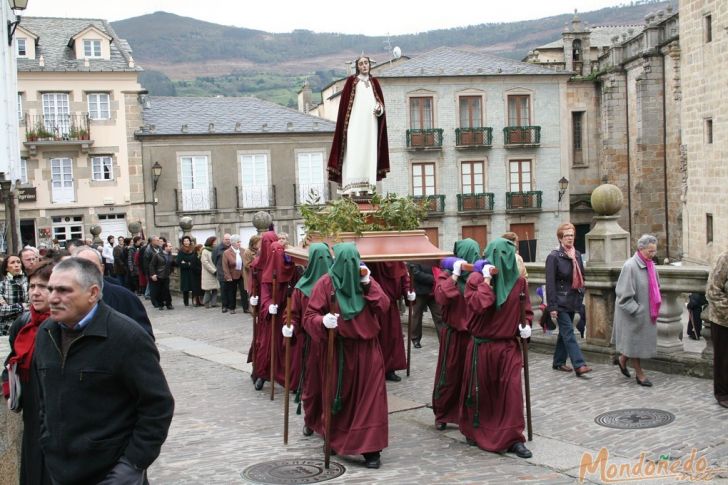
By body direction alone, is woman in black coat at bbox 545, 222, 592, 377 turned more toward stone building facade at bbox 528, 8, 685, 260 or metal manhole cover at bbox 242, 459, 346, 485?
the metal manhole cover

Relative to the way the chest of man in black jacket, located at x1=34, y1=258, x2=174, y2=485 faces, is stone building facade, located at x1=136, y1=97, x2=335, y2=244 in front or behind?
behind

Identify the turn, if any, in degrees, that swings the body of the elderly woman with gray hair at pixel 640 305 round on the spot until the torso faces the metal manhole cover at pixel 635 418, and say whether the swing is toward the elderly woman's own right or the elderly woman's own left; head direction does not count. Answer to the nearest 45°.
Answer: approximately 45° to the elderly woman's own right

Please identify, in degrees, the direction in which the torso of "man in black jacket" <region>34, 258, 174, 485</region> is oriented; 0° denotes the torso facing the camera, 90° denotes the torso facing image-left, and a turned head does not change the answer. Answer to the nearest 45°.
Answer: approximately 45°

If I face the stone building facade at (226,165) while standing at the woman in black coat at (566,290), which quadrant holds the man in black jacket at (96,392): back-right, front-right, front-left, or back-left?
back-left
